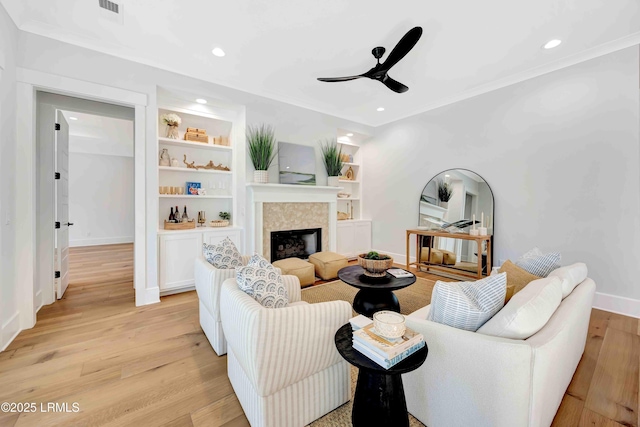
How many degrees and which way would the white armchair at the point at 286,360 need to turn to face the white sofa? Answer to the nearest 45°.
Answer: approximately 45° to its right

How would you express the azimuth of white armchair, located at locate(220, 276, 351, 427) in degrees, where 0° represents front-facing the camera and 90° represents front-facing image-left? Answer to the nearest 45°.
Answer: approximately 225°

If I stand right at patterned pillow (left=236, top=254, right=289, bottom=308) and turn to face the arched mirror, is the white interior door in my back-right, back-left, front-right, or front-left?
back-left

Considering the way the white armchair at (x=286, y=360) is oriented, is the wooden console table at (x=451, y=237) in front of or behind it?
in front

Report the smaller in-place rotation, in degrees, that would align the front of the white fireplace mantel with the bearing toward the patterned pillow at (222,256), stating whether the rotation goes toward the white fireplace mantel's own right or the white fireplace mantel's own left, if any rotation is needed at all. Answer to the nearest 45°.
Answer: approximately 45° to the white fireplace mantel's own right

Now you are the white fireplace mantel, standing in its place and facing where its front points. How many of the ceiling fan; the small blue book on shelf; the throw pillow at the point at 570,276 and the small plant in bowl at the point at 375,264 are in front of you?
3

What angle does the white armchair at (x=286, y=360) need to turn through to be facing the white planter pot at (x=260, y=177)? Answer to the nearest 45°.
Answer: approximately 45° to its left

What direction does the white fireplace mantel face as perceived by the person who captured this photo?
facing the viewer and to the right of the viewer

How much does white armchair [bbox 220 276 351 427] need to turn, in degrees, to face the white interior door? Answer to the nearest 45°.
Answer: approximately 90° to its left

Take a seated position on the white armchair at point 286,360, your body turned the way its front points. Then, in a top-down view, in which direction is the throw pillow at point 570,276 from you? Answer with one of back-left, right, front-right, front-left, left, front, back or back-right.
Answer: front-right

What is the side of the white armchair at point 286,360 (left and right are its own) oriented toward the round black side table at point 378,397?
right

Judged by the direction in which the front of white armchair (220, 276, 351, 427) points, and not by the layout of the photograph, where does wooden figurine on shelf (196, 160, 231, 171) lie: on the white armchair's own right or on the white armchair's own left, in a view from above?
on the white armchair's own left

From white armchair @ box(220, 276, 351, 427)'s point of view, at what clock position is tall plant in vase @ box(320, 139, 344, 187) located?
The tall plant in vase is roughly at 11 o'clock from the white armchair.

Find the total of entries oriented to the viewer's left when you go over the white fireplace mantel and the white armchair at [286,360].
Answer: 0
